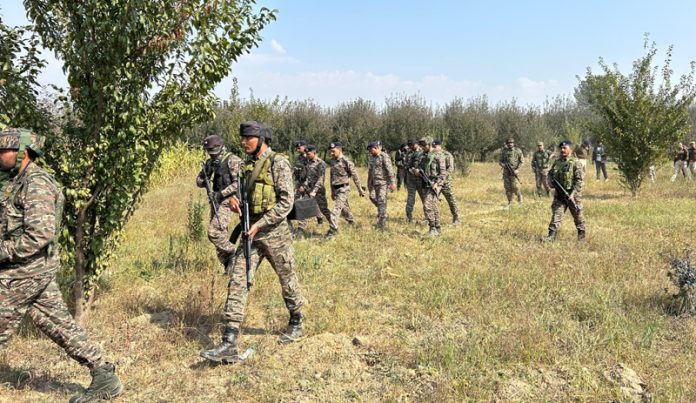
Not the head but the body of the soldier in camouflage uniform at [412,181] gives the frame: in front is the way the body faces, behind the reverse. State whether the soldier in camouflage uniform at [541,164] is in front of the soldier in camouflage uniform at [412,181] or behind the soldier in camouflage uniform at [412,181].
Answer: behind

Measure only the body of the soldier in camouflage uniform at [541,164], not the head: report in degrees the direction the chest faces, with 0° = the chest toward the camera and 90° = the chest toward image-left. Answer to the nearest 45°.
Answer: approximately 0°

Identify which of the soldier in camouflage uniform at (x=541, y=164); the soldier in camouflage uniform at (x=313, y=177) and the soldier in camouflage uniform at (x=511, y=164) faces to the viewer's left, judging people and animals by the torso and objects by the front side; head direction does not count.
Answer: the soldier in camouflage uniform at (x=313, y=177)

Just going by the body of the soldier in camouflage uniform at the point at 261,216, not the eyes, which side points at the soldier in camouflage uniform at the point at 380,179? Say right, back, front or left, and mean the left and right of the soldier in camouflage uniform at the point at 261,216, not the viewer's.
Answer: back
